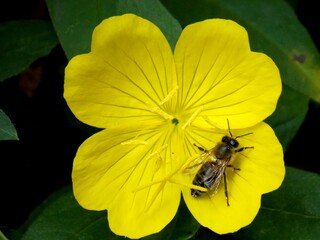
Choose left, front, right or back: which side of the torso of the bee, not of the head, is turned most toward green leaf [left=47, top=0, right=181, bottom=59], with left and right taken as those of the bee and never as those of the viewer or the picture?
left

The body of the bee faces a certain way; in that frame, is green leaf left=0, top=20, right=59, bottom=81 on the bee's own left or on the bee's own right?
on the bee's own left

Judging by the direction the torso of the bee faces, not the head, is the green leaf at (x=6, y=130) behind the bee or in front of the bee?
behind

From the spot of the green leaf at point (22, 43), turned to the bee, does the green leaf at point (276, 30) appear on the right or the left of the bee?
left

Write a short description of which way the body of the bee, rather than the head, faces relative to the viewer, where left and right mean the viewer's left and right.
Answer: facing away from the viewer and to the right of the viewer

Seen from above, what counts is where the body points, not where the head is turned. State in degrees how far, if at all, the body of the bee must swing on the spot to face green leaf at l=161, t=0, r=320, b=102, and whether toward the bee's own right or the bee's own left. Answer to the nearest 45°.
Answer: approximately 45° to the bee's own left
